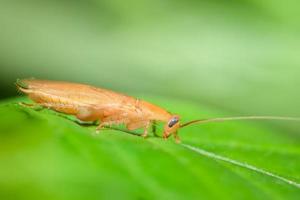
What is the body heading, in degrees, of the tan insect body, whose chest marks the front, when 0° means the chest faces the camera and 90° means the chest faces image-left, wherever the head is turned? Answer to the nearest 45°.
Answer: approximately 270°
